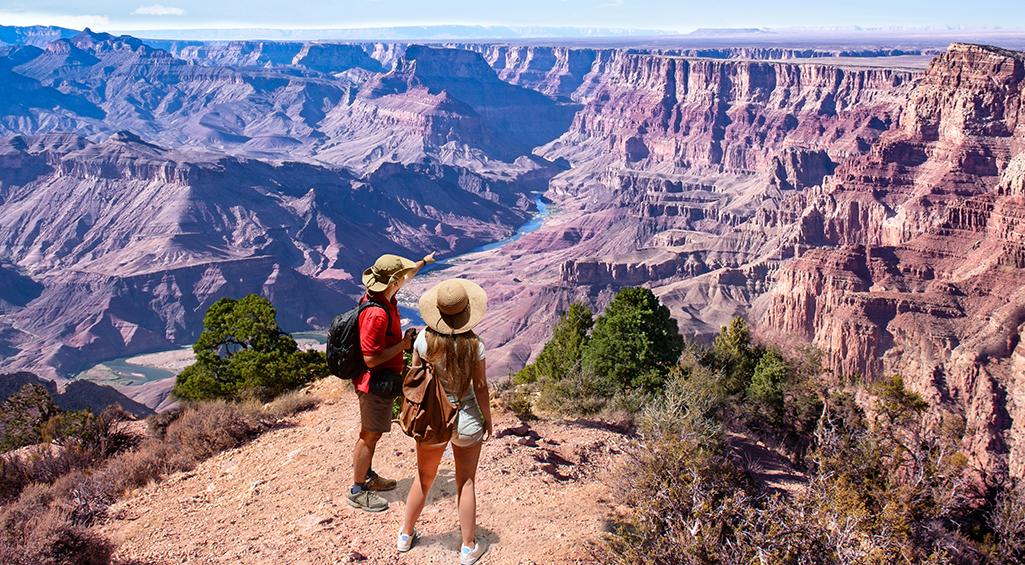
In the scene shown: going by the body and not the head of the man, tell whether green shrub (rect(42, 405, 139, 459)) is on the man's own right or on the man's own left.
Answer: on the man's own left

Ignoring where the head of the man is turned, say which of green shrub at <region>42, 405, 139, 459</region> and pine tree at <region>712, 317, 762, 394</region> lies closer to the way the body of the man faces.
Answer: the pine tree

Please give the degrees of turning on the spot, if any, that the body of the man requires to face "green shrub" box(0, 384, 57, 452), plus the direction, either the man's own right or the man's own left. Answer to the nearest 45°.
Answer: approximately 135° to the man's own left

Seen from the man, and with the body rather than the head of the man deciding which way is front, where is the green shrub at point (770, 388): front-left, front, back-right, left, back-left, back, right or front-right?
front-left

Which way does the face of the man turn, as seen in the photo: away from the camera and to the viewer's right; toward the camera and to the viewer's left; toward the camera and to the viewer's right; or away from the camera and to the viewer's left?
away from the camera and to the viewer's right

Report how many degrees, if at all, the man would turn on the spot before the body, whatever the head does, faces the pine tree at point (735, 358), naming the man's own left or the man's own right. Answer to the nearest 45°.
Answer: approximately 45° to the man's own left

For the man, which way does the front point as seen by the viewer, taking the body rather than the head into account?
to the viewer's right

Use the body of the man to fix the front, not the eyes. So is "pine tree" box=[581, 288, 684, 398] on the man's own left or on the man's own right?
on the man's own left
